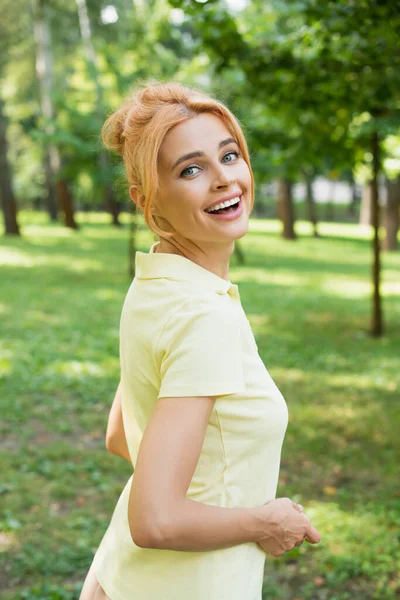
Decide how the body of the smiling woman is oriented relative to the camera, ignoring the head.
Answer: to the viewer's right

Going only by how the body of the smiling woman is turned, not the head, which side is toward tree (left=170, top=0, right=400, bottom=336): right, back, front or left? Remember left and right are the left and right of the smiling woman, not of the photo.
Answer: left
